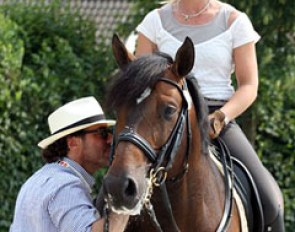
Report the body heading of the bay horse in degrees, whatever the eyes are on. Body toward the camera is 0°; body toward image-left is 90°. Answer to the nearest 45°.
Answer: approximately 45°

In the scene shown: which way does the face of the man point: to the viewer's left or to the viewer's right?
to the viewer's right
